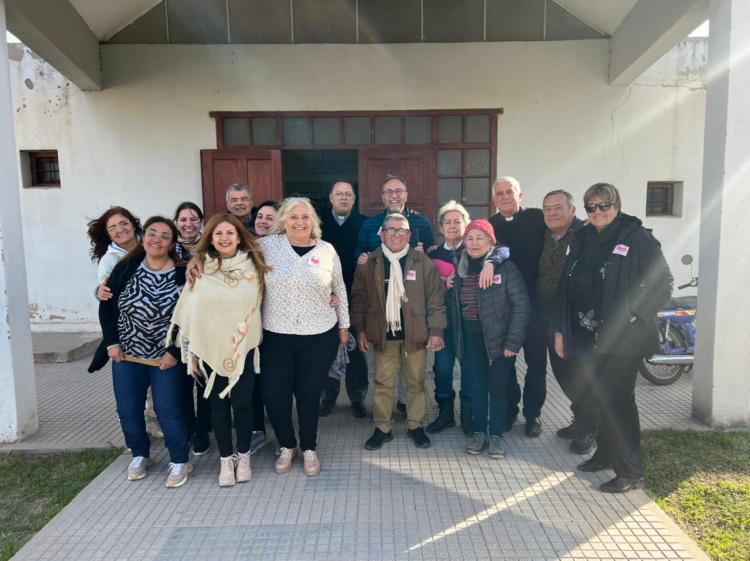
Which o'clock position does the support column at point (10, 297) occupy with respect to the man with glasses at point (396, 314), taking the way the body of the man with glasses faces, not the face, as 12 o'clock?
The support column is roughly at 3 o'clock from the man with glasses.

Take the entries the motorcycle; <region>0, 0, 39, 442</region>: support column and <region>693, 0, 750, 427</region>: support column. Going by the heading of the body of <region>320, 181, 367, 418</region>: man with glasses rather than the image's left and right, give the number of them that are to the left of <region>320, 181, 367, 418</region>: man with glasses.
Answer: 2

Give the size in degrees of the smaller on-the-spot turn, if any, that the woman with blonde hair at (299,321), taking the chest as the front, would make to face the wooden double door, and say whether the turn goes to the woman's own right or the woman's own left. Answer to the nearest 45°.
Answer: approximately 180°

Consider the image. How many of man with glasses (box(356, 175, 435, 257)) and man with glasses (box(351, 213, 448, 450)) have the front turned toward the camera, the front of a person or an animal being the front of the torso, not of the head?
2

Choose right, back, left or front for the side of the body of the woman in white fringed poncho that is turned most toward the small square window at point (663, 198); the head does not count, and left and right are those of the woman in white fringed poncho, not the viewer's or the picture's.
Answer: left

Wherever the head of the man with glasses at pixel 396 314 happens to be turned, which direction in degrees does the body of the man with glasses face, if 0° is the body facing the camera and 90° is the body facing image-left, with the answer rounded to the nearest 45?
approximately 0°
